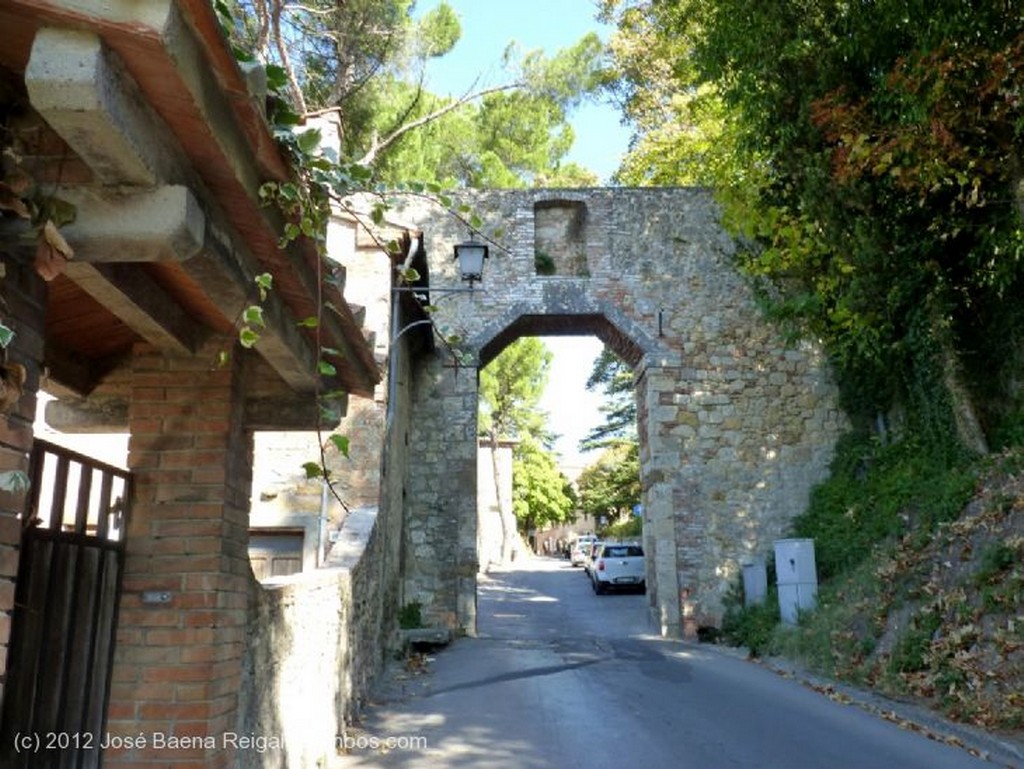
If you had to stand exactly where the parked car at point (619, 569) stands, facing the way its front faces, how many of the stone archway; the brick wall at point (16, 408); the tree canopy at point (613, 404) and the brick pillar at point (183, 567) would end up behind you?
3

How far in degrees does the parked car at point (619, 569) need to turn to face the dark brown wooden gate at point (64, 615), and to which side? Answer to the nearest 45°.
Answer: approximately 180°

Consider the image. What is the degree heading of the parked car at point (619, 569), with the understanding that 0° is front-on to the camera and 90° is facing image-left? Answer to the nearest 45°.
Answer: approximately 180°

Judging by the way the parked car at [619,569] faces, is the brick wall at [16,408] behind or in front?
behind

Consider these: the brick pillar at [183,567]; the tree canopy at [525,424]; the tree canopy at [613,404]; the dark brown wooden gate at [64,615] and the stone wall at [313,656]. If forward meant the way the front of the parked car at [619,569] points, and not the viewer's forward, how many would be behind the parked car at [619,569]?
3

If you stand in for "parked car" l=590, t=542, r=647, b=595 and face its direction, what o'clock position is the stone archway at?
The stone archway is roughly at 6 o'clock from the parked car.

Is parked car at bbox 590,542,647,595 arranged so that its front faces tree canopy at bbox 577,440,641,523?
yes

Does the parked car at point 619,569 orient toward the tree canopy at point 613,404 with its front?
yes

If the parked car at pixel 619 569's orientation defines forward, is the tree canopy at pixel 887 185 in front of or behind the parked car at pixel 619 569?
behind

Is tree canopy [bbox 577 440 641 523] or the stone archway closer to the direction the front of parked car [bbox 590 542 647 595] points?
the tree canopy

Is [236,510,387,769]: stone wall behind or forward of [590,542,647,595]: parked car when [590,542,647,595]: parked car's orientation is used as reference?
behind
